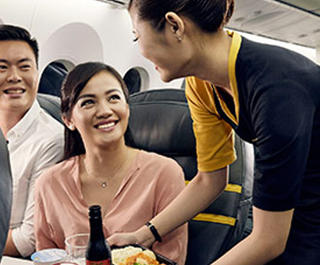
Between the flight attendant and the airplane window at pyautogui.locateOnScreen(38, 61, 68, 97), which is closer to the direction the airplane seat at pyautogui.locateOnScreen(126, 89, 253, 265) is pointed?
the flight attendant

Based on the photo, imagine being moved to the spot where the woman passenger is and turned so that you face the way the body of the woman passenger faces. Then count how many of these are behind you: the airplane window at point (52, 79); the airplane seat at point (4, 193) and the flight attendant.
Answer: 1

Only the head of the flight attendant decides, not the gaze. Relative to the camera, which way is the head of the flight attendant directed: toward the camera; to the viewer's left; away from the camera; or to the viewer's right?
to the viewer's left

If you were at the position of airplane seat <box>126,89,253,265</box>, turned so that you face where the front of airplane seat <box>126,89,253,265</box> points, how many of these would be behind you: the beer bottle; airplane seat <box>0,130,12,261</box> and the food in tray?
0

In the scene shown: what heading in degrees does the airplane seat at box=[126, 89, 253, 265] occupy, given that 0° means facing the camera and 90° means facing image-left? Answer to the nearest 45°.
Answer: approximately 45°

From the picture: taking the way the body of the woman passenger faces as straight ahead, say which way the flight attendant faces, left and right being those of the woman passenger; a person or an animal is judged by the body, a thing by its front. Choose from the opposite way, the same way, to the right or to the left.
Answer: to the right

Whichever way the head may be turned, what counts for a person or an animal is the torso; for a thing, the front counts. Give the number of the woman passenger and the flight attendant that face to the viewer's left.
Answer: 1

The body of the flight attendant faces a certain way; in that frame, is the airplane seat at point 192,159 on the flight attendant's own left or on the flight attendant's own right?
on the flight attendant's own right

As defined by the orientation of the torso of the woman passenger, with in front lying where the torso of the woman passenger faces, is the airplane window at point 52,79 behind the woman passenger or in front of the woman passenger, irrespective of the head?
behind

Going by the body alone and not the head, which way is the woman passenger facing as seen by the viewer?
toward the camera

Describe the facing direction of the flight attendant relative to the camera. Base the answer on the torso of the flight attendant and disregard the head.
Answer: to the viewer's left

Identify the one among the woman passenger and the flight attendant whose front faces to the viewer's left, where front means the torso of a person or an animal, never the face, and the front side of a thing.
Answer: the flight attendant

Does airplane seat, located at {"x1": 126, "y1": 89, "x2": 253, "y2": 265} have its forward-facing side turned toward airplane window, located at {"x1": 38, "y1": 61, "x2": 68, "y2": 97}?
no
